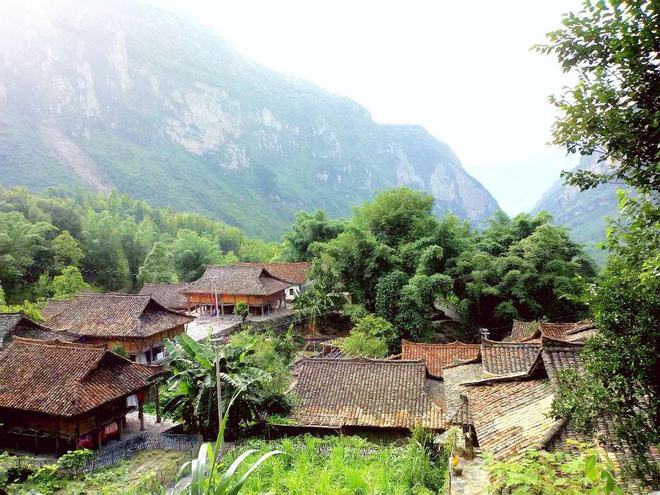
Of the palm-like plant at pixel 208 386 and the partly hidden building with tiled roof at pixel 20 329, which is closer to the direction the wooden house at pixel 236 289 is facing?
the palm-like plant

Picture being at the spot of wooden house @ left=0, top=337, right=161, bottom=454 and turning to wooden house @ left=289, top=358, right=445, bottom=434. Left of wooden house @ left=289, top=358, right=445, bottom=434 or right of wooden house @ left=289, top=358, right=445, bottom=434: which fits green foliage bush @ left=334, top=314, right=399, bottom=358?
left

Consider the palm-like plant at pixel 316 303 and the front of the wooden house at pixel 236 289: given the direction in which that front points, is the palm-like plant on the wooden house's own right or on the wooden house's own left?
on the wooden house's own left

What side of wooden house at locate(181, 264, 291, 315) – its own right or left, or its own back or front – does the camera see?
front

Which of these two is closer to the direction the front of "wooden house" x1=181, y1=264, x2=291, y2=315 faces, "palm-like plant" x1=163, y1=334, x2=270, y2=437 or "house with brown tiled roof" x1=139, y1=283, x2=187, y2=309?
the palm-like plant

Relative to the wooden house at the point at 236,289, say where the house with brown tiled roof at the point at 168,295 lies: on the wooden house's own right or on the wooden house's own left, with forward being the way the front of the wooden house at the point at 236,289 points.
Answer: on the wooden house's own right

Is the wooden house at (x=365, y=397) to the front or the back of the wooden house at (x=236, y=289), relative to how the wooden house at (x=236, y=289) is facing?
to the front

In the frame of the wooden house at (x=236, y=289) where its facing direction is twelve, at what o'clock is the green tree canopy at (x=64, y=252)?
The green tree canopy is roughly at 4 o'clock from the wooden house.

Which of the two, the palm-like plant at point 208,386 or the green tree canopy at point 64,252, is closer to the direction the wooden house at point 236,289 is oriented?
the palm-like plant

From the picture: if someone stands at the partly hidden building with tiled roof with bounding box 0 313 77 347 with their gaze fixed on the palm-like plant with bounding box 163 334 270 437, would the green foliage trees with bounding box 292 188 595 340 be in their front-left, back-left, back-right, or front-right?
front-left

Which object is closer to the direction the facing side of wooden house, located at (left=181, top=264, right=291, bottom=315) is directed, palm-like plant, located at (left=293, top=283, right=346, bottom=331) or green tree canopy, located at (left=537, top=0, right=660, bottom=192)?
the green tree canopy

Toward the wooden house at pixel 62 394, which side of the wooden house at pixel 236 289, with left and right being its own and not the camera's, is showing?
front

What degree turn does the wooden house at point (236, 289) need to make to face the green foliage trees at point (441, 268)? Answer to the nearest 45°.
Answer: approximately 90° to its left

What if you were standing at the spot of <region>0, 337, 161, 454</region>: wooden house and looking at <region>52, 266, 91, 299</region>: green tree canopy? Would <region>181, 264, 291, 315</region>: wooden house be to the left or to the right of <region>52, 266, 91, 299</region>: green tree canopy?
right

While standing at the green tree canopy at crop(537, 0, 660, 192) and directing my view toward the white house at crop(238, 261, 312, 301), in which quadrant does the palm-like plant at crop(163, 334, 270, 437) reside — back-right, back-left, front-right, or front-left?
front-left
